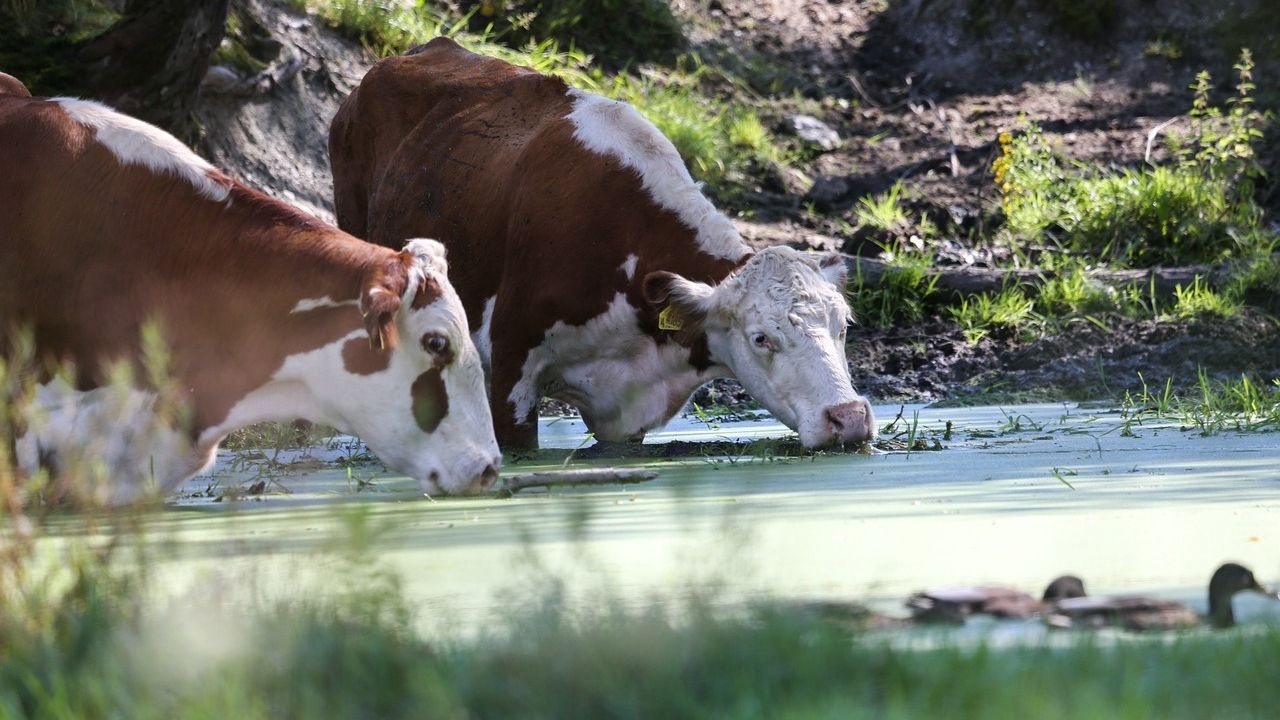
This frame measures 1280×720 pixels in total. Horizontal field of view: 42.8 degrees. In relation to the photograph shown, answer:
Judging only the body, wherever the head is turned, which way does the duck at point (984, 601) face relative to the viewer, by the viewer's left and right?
facing to the right of the viewer

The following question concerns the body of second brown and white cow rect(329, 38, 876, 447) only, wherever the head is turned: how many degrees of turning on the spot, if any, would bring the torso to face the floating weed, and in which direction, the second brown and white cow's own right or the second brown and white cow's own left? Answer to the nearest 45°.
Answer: approximately 45° to the second brown and white cow's own left

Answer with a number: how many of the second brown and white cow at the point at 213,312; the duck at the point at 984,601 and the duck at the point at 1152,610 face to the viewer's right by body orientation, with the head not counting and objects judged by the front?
3

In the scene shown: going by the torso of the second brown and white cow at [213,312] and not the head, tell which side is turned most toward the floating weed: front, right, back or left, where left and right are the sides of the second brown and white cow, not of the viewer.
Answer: front

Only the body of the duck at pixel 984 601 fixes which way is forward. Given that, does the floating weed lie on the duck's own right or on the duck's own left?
on the duck's own left

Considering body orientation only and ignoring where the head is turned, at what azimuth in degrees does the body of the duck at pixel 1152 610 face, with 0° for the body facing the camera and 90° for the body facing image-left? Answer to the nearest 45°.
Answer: approximately 270°

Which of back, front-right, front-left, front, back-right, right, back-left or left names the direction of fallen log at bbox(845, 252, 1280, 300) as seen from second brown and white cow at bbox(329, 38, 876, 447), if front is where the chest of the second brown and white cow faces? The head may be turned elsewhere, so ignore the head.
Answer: left

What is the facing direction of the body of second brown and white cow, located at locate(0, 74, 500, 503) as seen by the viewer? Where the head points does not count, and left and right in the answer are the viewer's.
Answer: facing to the right of the viewer

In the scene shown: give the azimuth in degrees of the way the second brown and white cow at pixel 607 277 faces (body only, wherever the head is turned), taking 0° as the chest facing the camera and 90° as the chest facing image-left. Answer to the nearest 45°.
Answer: approximately 315°

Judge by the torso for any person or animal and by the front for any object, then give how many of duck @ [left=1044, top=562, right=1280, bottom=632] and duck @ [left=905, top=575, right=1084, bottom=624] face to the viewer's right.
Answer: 2

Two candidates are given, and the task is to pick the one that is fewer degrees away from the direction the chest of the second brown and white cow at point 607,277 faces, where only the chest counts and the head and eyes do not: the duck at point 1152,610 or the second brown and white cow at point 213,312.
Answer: the duck

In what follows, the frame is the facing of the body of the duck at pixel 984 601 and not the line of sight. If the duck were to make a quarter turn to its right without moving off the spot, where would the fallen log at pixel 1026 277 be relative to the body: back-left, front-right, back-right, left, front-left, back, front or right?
back

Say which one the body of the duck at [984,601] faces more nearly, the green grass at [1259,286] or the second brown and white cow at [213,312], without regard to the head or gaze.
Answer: the green grass

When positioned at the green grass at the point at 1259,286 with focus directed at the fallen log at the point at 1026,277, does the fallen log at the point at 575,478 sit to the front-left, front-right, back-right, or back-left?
front-left
